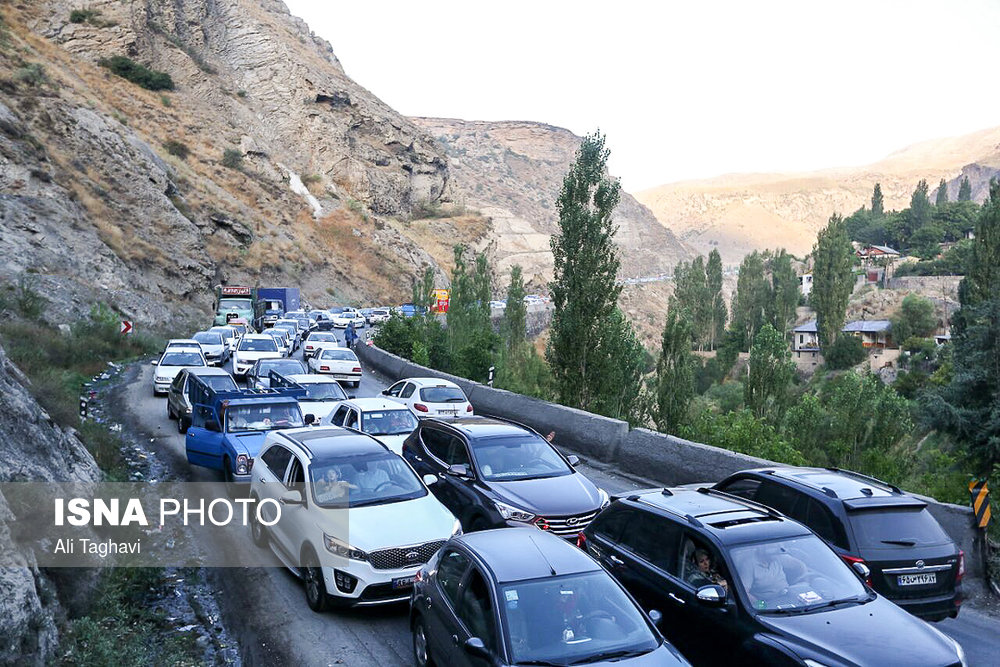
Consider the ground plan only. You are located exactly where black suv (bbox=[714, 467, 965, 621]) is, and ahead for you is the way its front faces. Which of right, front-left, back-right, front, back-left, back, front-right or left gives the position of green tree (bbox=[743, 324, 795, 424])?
front-right

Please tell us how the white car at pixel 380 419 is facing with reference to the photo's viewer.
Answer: facing the viewer and to the right of the viewer

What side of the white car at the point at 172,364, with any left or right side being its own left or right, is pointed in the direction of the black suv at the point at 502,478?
front

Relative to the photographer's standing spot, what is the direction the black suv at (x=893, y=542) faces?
facing away from the viewer and to the left of the viewer

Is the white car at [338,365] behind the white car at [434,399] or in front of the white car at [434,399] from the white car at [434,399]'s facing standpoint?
in front

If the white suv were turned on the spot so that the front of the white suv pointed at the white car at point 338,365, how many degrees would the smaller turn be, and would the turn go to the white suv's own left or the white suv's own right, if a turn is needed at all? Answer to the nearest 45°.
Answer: approximately 135° to the white suv's own left

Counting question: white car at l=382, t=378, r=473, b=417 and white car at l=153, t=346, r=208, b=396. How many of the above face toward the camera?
1

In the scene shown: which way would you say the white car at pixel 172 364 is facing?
toward the camera

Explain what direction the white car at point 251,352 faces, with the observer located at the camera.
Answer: facing the viewer

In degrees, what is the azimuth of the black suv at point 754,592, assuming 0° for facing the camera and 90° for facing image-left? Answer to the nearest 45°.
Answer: approximately 315°

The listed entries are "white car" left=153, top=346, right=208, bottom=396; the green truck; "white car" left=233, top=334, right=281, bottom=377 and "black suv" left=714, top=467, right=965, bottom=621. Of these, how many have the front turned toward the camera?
3

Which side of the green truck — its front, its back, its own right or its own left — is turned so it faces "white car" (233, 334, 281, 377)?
front

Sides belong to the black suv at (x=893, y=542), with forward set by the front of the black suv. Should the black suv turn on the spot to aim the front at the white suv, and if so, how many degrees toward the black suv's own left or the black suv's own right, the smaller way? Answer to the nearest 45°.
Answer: approximately 45° to the black suv's own left

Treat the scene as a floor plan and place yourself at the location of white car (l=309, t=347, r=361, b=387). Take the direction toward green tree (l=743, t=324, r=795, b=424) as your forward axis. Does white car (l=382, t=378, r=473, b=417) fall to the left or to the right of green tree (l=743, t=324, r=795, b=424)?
right

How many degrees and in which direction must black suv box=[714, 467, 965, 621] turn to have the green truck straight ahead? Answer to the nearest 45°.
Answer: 0° — it already faces it
